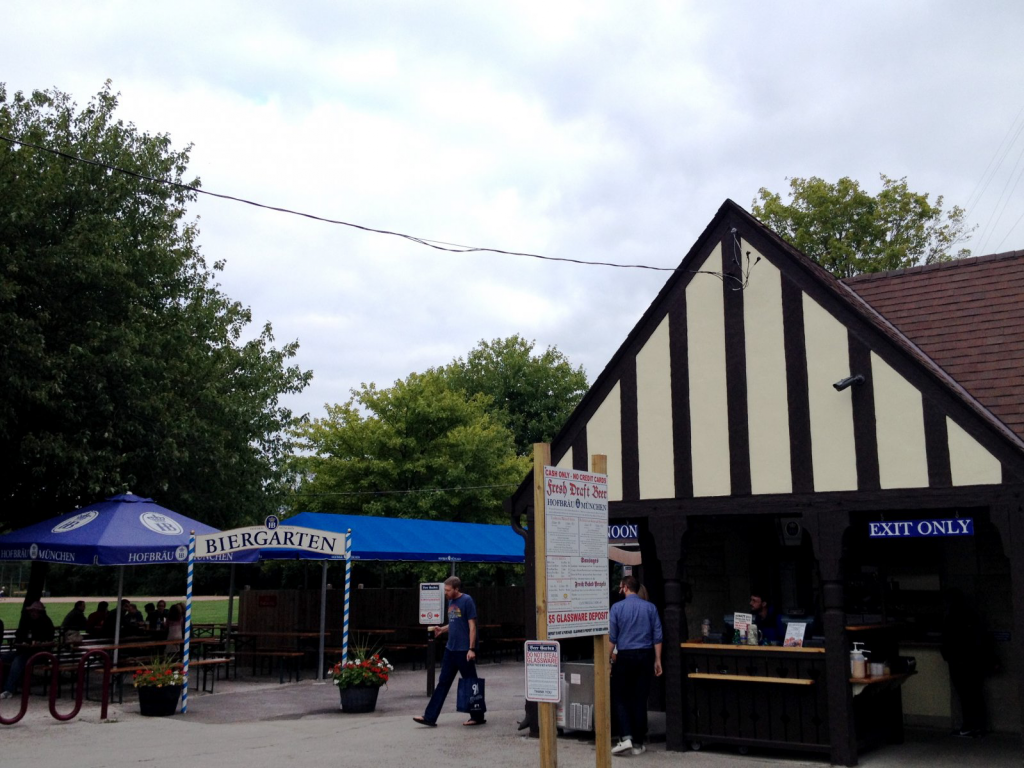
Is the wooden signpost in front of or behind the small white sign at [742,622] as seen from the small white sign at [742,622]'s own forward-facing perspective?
in front

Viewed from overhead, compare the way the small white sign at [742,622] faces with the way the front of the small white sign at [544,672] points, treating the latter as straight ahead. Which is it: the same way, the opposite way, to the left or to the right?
the same way

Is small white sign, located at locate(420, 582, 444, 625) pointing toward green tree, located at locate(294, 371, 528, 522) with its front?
no

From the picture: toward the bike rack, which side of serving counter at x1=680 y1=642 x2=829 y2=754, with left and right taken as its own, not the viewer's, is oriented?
right

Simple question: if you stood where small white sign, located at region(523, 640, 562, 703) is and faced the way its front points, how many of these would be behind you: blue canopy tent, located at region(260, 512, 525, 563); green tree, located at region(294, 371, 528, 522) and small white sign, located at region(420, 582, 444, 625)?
3

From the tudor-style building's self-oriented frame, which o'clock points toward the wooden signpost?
The wooden signpost is roughly at 1 o'clock from the tudor-style building.

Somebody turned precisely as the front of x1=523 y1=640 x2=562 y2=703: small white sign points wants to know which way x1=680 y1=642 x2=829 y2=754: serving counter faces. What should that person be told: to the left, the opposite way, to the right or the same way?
the same way

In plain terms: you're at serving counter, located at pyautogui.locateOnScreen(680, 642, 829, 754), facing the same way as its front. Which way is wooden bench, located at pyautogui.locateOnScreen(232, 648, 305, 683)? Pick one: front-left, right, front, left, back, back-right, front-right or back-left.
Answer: back-right

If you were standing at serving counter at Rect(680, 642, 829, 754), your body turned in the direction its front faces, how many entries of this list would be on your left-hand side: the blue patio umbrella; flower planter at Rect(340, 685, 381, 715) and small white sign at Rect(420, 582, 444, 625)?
0

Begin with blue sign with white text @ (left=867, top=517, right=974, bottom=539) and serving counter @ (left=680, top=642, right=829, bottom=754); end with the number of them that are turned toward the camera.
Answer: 2

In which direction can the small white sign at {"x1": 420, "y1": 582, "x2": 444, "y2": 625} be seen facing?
toward the camera

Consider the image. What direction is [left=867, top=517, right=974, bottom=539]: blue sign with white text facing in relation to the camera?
toward the camera

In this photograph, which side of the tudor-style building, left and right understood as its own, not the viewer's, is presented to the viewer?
front

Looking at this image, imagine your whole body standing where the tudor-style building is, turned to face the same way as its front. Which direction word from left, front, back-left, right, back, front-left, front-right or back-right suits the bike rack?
right

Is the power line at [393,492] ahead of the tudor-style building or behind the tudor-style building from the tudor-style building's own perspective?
behind

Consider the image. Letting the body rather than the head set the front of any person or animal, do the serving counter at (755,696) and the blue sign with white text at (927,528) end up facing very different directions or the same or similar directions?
same or similar directions
